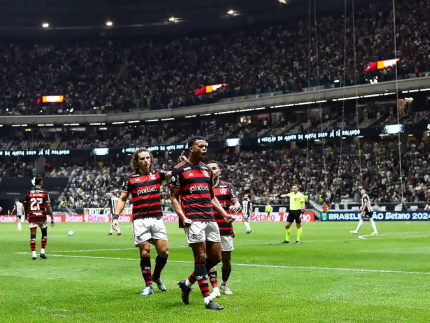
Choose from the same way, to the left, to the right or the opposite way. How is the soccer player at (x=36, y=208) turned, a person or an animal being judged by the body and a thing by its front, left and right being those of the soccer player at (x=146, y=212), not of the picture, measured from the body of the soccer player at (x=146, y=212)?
the opposite way

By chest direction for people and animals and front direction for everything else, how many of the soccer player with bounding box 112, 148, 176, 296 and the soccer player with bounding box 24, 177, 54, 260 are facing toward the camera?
1

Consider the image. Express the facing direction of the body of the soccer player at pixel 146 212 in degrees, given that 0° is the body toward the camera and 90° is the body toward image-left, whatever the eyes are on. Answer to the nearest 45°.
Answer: approximately 0°

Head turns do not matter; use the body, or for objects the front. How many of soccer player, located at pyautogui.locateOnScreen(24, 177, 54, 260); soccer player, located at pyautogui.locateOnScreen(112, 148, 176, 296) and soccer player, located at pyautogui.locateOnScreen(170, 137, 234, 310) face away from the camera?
1

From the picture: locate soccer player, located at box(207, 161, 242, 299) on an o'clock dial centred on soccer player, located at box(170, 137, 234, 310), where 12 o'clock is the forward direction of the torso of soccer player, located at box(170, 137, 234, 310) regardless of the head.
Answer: soccer player, located at box(207, 161, 242, 299) is roughly at 8 o'clock from soccer player, located at box(170, 137, 234, 310).

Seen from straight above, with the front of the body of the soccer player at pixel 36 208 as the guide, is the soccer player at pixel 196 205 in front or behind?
behind

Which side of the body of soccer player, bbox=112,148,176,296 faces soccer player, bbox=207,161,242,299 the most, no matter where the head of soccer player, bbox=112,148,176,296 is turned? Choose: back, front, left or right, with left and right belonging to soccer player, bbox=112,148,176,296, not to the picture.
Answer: left

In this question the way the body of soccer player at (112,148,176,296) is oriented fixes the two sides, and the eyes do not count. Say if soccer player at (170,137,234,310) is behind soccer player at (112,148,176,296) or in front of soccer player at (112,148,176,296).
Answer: in front

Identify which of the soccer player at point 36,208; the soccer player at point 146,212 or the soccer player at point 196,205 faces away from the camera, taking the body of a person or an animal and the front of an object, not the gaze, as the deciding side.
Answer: the soccer player at point 36,208

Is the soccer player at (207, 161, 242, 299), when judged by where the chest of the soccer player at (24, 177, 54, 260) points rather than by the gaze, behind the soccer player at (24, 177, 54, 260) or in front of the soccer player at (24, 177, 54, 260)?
behind

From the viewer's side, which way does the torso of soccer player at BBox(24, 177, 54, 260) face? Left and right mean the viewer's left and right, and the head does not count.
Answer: facing away from the viewer
